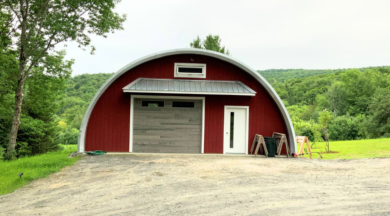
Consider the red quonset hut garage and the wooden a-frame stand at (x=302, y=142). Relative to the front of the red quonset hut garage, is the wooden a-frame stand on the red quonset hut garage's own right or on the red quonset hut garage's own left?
on the red quonset hut garage's own left

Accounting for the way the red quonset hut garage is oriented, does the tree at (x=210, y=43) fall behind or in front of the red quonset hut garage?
behind

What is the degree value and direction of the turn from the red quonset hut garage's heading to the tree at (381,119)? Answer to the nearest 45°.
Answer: approximately 135° to its left

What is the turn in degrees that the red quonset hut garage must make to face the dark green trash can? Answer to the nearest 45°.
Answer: approximately 90° to its left

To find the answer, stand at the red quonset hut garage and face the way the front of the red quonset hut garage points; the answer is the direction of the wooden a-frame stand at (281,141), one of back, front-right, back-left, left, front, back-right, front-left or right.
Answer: left

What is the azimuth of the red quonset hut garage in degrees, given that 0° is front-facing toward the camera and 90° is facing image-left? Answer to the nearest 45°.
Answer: approximately 0°

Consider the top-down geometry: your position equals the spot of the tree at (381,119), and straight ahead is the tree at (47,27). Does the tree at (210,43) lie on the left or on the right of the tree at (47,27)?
right
